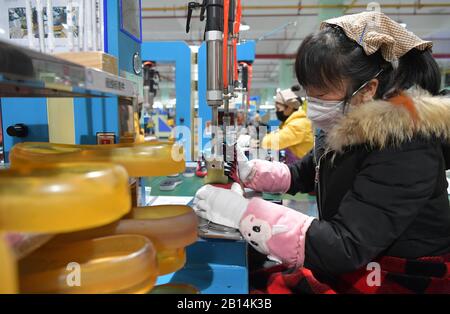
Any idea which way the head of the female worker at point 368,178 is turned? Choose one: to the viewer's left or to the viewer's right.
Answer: to the viewer's left

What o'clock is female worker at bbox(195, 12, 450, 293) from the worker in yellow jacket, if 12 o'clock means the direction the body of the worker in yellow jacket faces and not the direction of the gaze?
The female worker is roughly at 9 o'clock from the worker in yellow jacket.

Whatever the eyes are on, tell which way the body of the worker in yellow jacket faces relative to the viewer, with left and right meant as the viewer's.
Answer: facing to the left of the viewer

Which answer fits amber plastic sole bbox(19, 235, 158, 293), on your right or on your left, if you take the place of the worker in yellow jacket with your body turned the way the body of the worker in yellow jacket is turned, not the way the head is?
on your left

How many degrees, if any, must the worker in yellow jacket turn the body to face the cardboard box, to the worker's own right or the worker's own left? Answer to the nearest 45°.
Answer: approximately 90° to the worker's own left

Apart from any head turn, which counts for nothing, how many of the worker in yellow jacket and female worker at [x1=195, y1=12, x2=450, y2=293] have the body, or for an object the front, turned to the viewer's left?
2

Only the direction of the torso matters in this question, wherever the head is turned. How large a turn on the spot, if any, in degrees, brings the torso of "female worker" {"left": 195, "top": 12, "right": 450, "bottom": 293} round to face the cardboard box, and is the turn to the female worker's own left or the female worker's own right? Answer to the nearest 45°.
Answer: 0° — they already face it

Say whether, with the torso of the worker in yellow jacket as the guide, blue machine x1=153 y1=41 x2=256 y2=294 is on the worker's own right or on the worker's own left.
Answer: on the worker's own left

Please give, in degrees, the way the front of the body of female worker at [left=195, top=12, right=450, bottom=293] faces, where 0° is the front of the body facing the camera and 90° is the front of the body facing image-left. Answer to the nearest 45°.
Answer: approximately 90°
